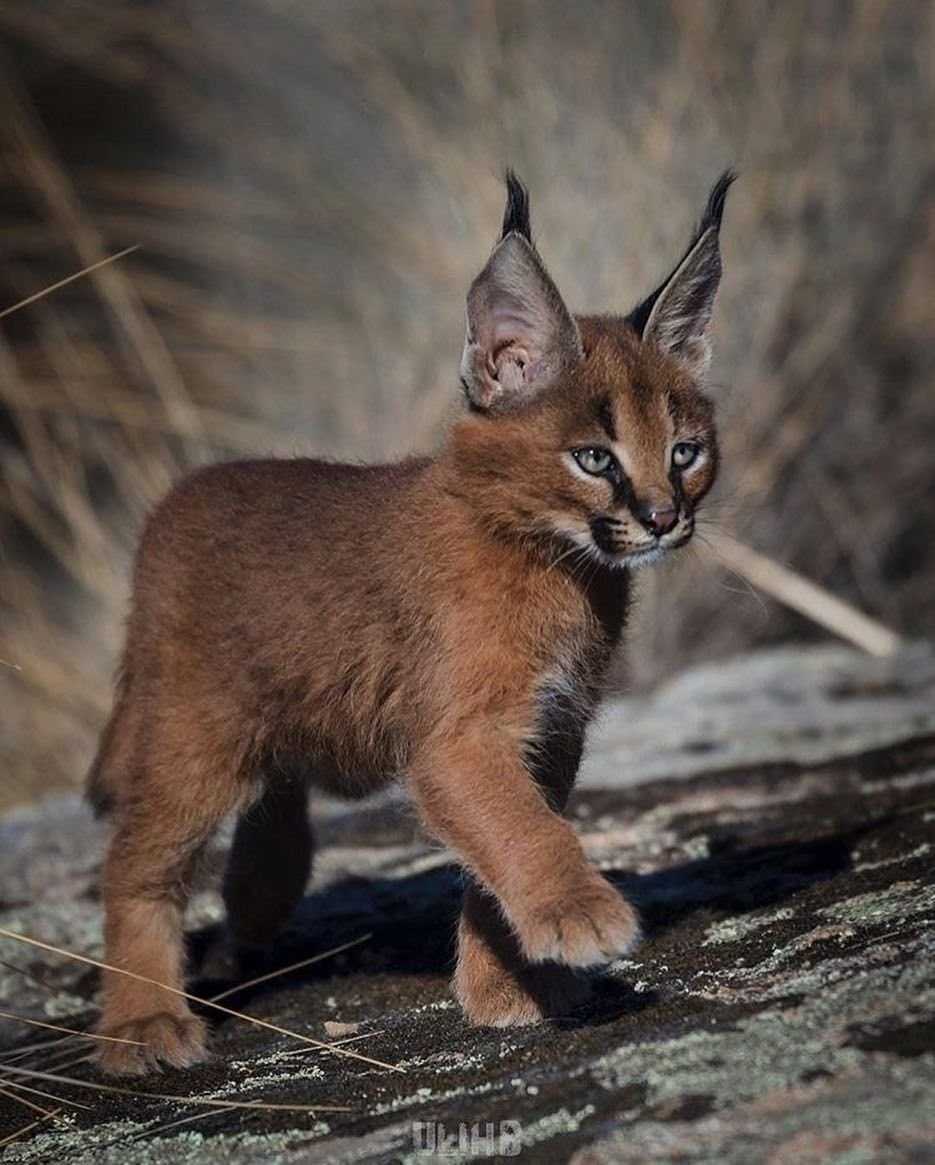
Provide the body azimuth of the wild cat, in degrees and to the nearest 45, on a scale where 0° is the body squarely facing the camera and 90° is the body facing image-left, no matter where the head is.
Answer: approximately 315°
